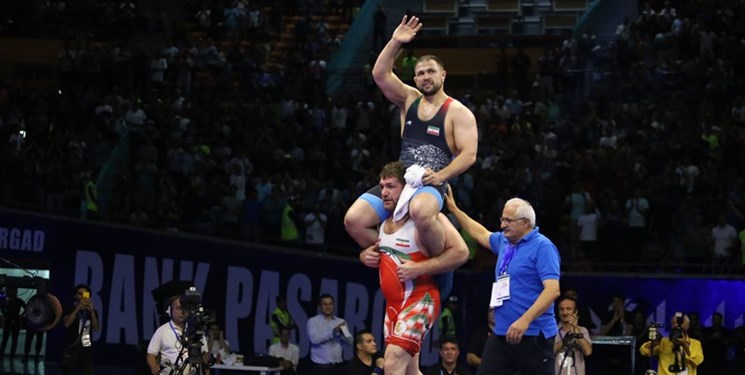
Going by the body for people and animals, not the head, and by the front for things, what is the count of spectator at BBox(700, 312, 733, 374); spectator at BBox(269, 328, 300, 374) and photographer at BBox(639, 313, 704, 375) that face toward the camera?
3

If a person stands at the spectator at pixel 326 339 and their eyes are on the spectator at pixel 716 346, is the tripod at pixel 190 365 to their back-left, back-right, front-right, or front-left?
back-right

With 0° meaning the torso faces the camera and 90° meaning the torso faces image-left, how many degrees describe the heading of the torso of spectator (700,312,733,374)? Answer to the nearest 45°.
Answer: approximately 0°

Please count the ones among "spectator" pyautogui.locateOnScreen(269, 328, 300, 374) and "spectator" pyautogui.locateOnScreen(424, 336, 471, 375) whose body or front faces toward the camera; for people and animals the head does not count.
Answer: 2

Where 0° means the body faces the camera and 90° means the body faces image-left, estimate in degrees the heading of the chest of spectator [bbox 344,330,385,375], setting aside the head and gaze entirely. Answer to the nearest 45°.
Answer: approximately 315°

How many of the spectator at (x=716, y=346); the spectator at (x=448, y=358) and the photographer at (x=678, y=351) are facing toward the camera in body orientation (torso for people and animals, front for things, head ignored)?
3

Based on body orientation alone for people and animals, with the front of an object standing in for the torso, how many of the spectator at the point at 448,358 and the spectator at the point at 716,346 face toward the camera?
2

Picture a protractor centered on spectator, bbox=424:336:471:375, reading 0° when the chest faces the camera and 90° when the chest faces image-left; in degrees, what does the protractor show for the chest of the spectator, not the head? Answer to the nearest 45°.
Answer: approximately 0°
